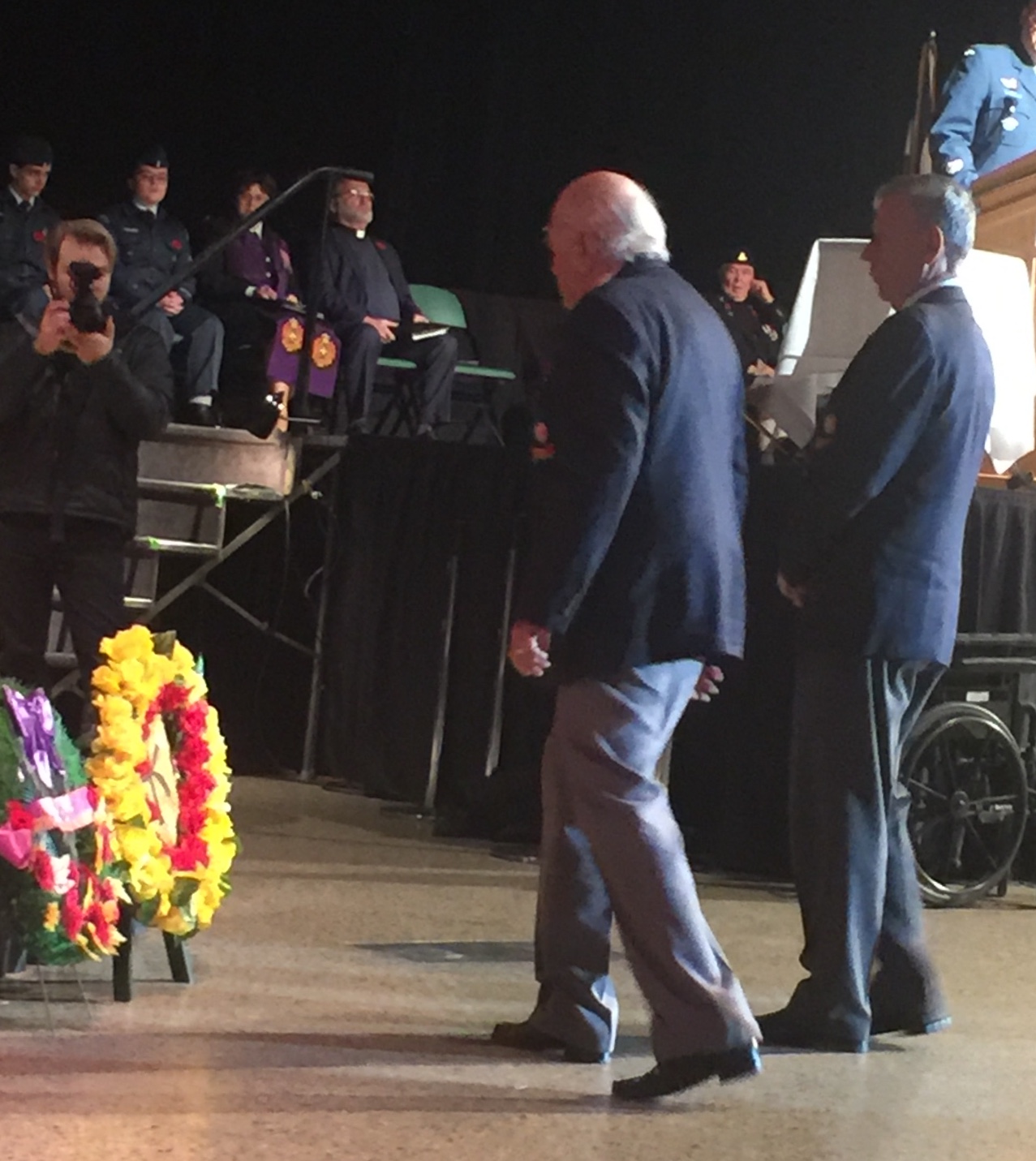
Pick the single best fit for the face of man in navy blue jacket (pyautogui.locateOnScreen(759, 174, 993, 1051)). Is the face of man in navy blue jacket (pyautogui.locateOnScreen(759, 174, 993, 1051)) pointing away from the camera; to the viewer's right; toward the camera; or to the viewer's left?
to the viewer's left

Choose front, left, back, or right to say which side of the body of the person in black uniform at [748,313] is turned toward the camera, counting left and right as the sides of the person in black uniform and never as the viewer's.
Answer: front

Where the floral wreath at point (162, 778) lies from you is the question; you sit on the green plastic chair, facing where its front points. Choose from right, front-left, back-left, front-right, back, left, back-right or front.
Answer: front-right

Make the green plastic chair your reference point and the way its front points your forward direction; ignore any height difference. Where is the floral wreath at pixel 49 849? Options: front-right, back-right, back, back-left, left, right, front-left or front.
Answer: front-right

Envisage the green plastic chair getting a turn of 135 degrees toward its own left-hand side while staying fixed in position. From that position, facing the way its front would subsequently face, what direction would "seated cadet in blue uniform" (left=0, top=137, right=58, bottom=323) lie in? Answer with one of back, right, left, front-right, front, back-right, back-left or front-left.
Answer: back-left

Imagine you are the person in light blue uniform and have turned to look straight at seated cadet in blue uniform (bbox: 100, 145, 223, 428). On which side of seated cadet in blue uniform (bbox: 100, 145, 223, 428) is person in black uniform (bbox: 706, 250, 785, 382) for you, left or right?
right

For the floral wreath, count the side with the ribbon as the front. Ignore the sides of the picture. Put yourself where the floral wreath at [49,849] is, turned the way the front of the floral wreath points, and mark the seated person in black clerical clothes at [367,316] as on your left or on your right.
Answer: on your left

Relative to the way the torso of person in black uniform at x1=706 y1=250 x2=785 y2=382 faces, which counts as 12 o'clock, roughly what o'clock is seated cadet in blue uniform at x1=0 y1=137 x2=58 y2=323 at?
The seated cadet in blue uniform is roughly at 2 o'clock from the person in black uniform.

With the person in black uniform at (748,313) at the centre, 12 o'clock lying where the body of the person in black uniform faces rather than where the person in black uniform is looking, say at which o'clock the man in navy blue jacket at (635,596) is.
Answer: The man in navy blue jacket is roughly at 12 o'clock from the person in black uniform.

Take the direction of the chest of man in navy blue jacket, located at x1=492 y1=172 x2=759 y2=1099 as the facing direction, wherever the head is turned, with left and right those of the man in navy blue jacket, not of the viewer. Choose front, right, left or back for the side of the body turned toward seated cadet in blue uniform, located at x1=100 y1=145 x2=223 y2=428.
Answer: front

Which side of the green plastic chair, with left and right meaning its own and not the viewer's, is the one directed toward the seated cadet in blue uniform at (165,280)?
right

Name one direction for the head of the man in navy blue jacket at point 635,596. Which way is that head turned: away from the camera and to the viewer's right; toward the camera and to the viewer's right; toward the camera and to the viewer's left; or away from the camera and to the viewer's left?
away from the camera and to the viewer's left
